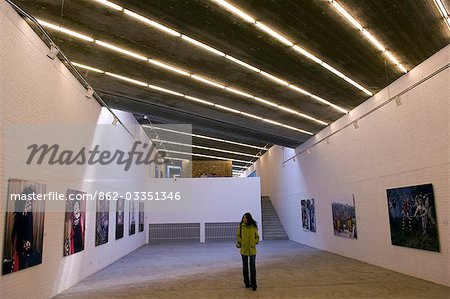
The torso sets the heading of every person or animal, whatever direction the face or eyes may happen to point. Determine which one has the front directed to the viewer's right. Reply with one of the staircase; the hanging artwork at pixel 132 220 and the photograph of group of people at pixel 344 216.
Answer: the hanging artwork

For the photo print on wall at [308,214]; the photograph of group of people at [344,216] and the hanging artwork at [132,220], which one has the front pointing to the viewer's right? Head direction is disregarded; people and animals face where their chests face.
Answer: the hanging artwork

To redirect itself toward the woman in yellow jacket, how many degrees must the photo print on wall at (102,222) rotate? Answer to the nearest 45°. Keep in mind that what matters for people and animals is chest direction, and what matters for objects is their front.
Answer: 0° — it already faces them

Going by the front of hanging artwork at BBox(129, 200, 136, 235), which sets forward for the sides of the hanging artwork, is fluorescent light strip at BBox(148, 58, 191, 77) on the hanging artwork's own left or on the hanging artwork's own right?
on the hanging artwork's own right

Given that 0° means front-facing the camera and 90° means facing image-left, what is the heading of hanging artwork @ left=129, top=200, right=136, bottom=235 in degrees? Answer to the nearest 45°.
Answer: approximately 270°

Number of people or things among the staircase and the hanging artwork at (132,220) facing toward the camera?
1

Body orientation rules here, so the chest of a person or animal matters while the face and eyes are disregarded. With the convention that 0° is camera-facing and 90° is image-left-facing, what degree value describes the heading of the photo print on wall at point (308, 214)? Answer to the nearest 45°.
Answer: approximately 45°

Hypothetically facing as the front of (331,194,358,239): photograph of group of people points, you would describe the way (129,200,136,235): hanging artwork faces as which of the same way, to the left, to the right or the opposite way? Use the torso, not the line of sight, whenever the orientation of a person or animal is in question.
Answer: the opposite way

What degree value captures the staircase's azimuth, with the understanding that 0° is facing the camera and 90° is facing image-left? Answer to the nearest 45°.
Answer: approximately 0°

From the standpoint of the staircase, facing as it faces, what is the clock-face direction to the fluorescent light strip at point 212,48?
The fluorescent light strip is roughly at 12 o'clock from the staircase.

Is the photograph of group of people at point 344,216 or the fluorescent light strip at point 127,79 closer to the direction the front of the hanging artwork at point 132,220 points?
the photograph of group of people

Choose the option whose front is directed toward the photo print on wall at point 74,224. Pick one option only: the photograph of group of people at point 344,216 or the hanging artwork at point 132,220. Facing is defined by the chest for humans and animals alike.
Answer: the photograph of group of people
